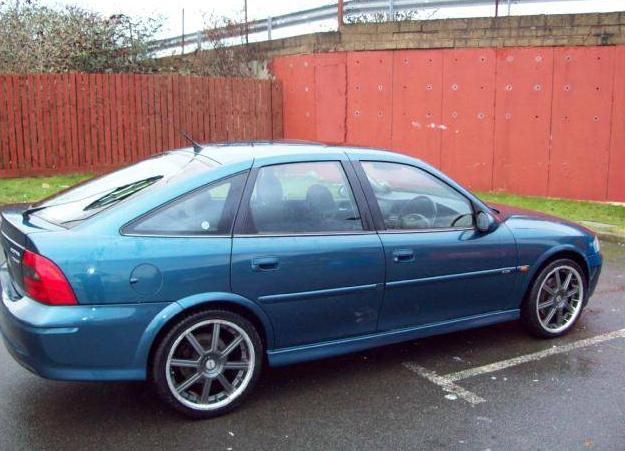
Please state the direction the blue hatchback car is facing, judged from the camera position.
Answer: facing away from the viewer and to the right of the viewer
